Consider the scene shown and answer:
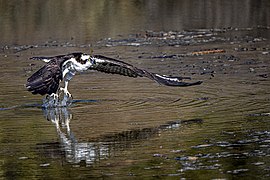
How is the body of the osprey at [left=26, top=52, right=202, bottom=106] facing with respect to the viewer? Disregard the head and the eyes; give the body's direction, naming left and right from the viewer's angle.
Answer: facing the viewer and to the right of the viewer
